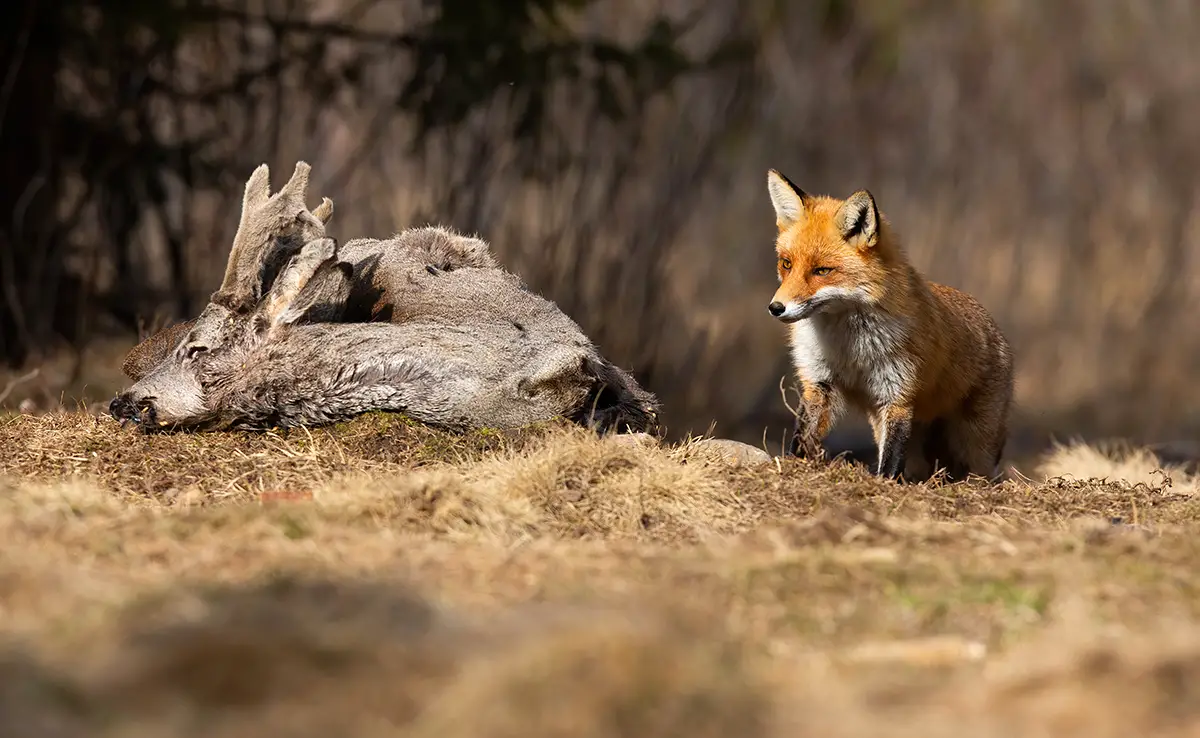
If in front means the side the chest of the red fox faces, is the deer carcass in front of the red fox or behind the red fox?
in front

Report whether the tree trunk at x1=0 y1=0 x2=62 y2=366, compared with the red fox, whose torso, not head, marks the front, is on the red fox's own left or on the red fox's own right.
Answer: on the red fox's own right

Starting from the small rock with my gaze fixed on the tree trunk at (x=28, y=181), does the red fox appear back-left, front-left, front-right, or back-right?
back-right

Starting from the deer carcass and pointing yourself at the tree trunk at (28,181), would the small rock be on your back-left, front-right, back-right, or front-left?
back-right

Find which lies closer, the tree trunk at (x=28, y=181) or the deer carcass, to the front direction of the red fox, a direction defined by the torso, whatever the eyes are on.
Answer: the deer carcass

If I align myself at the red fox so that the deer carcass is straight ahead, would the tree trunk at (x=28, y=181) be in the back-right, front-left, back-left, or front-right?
front-right

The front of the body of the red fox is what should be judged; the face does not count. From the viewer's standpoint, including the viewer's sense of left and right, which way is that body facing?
facing the viewer and to the left of the viewer
